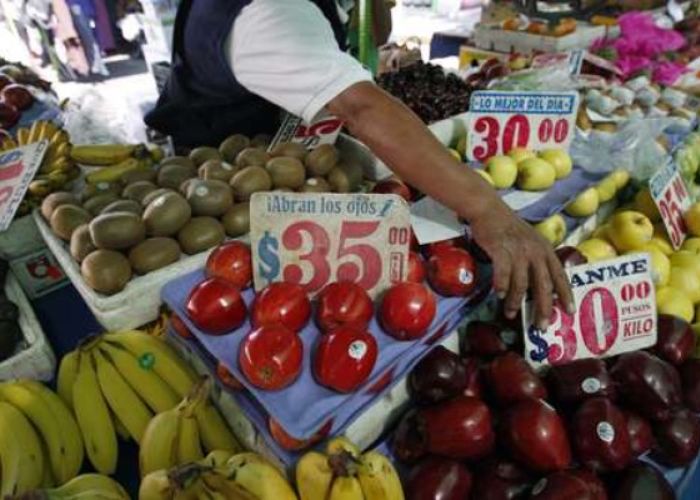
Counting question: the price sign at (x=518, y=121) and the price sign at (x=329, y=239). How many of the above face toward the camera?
2

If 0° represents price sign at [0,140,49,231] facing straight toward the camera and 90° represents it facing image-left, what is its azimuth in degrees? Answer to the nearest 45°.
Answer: approximately 315°

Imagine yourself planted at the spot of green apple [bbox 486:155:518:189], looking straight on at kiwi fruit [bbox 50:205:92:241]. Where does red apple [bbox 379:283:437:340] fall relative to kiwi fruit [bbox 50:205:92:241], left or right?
left

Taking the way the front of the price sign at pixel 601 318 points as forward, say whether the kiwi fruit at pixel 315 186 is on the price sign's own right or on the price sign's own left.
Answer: on the price sign's own right

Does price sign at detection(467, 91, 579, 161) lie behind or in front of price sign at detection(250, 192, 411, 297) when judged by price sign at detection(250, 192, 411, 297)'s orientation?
behind
